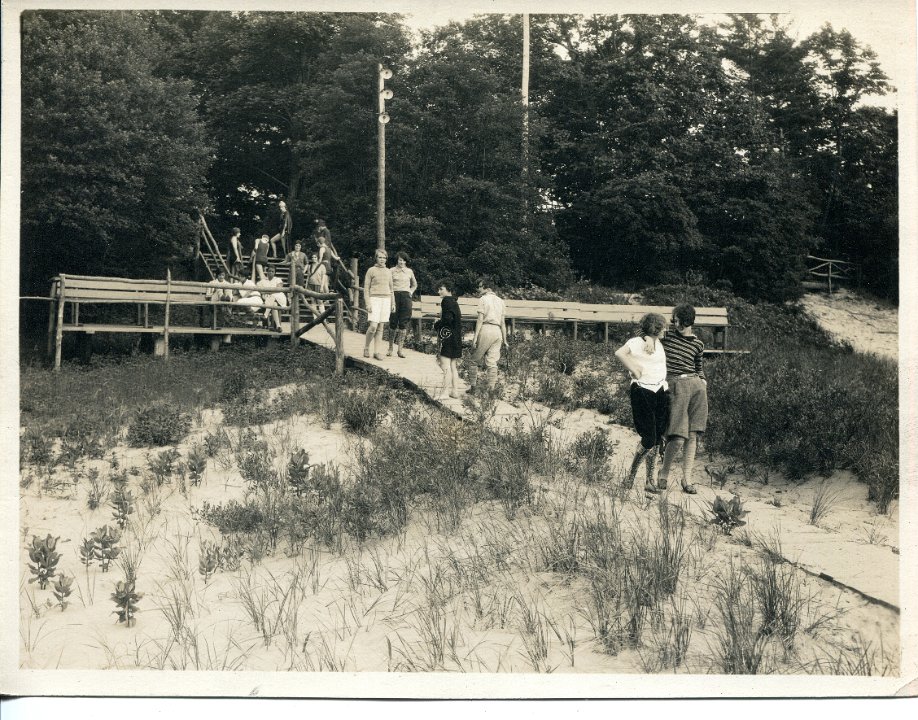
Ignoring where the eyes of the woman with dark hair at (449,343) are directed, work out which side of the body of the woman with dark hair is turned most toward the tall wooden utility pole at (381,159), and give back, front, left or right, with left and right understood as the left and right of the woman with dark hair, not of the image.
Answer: right

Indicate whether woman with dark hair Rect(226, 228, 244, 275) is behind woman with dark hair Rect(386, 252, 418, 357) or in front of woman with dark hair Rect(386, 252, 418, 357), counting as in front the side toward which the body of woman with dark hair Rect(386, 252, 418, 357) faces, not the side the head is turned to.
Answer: behind

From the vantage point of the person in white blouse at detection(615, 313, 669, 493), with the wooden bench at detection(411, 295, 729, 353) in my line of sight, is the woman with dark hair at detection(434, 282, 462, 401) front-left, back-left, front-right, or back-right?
front-left

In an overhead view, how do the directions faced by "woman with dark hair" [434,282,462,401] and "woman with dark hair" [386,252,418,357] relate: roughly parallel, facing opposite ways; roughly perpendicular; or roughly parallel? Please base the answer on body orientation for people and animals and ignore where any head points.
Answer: roughly perpendicular

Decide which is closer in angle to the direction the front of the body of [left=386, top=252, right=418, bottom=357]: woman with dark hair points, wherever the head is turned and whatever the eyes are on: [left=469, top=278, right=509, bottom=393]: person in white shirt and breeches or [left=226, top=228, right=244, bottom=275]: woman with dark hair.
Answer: the person in white shirt and breeches

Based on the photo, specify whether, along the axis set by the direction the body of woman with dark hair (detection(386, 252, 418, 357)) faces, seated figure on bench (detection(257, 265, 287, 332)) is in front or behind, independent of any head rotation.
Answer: behind

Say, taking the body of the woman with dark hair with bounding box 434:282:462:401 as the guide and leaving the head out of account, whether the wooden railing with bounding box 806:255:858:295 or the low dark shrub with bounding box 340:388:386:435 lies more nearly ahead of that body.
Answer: the low dark shrub

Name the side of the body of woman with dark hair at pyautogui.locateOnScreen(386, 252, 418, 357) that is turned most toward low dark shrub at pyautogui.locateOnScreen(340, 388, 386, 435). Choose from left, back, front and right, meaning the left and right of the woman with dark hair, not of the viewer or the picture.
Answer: front

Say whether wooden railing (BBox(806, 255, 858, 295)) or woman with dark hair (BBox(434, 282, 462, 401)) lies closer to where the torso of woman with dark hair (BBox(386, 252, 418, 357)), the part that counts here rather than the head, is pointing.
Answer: the woman with dark hair

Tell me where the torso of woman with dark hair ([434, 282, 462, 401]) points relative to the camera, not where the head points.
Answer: to the viewer's left
